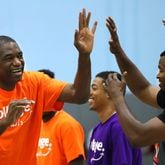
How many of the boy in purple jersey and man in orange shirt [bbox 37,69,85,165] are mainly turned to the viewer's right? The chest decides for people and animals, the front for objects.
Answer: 0

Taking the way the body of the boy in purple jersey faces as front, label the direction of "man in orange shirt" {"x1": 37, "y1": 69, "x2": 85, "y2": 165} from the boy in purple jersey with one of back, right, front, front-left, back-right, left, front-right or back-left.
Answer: right

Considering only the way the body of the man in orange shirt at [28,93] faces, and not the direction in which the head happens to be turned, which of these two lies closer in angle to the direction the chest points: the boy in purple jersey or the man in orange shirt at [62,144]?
the boy in purple jersey

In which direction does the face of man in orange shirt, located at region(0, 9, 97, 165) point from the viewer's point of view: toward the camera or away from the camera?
toward the camera

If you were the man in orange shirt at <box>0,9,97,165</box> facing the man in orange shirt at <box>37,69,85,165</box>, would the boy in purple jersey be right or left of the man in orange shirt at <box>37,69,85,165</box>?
right

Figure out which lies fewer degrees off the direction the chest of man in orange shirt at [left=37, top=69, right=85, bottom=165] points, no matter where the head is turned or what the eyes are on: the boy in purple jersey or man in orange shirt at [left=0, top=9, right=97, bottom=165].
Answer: the man in orange shirt

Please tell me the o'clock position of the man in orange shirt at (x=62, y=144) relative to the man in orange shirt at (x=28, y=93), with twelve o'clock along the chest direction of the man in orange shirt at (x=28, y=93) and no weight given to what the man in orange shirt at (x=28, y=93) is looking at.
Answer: the man in orange shirt at (x=62, y=144) is roughly at 8 o'clock from the man in orange shirt at (x=28, y=93).

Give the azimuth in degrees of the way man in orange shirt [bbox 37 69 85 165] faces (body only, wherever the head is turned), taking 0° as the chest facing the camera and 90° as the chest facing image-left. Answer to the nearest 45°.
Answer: approximately 45°

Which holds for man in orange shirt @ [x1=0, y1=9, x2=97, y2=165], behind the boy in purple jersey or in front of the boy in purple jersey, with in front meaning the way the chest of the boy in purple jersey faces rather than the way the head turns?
in front

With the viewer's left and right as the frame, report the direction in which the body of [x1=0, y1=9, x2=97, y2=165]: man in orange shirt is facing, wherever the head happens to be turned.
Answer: facing the viewer and to the right of the viewer

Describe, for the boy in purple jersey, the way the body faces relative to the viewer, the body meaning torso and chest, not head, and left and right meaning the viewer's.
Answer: facing the viewer and to the left of the viewer
